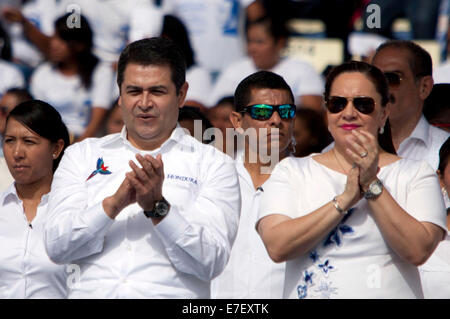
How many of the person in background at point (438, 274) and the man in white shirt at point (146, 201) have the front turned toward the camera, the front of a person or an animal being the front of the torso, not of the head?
2

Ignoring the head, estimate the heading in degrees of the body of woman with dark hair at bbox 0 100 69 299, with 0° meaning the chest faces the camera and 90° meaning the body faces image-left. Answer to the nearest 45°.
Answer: approximately 45°

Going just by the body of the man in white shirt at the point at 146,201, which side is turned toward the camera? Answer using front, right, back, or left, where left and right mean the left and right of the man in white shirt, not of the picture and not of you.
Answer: front

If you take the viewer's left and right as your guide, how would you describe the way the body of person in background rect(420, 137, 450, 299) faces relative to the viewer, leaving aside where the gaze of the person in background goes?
facing the viewer

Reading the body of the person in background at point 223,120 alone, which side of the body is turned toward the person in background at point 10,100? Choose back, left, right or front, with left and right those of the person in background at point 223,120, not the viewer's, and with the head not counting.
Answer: right

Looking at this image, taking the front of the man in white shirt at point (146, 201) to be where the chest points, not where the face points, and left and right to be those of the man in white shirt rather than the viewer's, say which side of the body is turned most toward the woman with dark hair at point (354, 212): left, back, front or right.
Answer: left

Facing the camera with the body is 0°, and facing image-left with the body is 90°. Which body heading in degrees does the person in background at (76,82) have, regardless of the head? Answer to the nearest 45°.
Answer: approximately 45°

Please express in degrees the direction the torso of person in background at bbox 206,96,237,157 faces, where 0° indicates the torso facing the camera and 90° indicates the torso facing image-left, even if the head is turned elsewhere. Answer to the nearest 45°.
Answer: approximately 45°
